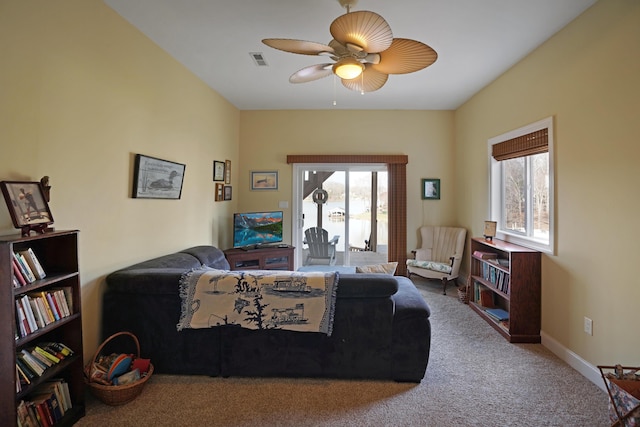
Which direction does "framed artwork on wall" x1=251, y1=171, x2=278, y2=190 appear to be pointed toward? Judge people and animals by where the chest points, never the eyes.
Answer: toward the camera

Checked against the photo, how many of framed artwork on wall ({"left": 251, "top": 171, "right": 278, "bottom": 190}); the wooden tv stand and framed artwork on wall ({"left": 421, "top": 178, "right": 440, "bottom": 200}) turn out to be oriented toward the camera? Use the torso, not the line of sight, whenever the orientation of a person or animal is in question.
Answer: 3

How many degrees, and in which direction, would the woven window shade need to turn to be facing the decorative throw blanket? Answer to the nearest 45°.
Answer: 0° — it already faces it

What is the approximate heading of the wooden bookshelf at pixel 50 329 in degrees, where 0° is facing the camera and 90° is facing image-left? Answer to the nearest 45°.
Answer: approximately 315°

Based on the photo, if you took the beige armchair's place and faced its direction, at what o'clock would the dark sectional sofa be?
The dark sectional sofa is roughly at 11 o'clock from the beige armchair.

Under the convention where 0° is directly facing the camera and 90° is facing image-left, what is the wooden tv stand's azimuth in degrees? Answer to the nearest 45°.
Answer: approximately 0°

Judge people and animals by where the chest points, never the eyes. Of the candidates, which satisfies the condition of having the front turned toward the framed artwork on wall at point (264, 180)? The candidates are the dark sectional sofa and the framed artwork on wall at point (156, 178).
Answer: the dark sectional sofa

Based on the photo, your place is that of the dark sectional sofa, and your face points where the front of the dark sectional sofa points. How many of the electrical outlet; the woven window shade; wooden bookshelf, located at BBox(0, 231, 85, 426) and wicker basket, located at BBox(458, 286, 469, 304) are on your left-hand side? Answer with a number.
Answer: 1

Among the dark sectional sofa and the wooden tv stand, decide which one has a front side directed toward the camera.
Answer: the wooden tv stand

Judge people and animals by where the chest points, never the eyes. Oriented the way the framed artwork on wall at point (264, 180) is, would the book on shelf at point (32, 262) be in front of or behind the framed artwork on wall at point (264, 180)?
in front

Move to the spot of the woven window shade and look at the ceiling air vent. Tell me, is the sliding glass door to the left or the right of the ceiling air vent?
right

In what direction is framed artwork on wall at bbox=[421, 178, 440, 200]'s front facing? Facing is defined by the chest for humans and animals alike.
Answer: toward the camera

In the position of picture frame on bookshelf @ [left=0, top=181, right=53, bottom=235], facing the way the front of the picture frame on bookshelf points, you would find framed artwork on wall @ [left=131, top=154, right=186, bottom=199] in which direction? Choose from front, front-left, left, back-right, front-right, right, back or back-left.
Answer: left

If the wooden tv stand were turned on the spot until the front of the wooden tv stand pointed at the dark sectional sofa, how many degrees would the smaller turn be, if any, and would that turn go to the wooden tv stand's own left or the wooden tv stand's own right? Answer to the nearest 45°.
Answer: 0° — it already faces it

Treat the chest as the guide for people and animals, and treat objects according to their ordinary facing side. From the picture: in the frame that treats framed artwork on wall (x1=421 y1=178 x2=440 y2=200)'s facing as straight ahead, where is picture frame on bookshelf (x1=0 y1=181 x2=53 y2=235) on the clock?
The picture frame on bookshelf is roughly at 1 o'clock from the framed artwork on wall.

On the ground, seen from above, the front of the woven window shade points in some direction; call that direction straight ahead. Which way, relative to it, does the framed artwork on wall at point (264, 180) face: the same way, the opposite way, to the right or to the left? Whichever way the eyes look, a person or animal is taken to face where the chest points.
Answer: to the left

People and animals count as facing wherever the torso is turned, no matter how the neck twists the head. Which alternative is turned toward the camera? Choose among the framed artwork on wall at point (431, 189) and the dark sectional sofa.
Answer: the framed artwork on wall

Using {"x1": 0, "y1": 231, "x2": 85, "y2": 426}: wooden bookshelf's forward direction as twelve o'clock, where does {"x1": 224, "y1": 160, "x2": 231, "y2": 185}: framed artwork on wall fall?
The framed artwork on wall is roughly at 9 o'clock from the wooden bookshelf.

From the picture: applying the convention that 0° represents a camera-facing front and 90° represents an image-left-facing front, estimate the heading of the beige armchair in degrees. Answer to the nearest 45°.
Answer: approximately 45°

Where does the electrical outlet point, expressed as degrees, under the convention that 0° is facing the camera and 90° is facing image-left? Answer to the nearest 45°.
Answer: approximately 45°

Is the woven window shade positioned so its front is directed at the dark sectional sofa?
yes

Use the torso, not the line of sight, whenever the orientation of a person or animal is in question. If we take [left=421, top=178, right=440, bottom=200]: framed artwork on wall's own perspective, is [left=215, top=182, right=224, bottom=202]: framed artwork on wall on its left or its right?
on its right

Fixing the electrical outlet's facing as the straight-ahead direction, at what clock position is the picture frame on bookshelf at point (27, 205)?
The picture frame on bookshelf is roughly at 12 o'clock from the electrical outlet.
